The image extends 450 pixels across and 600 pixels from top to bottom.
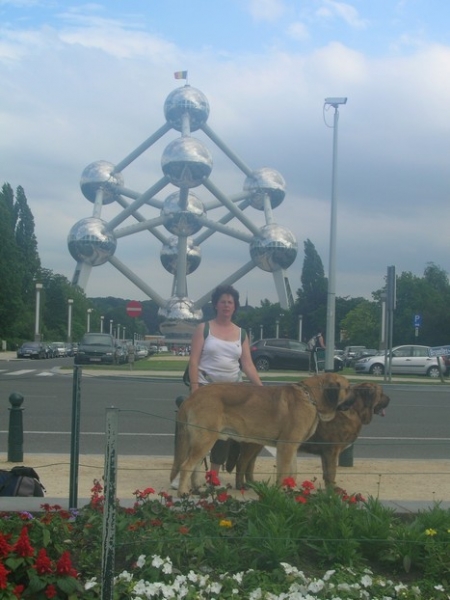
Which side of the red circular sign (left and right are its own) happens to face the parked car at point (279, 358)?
left

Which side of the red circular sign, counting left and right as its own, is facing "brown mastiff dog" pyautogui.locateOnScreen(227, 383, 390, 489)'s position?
front

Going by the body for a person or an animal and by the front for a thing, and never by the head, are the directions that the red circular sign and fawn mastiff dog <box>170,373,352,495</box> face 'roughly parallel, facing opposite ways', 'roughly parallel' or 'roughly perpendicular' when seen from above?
roughly perpendicular

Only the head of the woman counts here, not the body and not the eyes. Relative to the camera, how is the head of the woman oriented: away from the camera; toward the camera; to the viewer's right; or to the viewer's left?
toward the camera

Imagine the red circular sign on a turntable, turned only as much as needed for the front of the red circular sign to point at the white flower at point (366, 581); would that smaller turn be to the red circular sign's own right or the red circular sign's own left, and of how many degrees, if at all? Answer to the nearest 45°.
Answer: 0° — it already faces it

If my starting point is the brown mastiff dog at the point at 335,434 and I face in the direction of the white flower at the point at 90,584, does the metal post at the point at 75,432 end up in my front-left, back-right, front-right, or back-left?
front-right

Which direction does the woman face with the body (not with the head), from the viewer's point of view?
toward the camera

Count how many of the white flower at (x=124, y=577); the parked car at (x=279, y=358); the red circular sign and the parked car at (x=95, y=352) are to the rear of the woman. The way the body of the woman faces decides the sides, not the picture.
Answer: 3

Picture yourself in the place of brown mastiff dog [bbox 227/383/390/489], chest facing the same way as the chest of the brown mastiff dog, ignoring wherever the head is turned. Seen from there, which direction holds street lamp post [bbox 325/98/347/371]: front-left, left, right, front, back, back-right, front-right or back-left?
left

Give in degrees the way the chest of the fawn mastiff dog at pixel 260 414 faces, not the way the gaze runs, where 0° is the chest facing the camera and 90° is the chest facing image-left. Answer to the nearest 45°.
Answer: approximately 270°

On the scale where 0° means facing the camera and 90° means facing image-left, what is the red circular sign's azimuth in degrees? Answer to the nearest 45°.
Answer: approximately 0°

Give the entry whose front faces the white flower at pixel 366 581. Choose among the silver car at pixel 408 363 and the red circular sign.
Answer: the red circular sign

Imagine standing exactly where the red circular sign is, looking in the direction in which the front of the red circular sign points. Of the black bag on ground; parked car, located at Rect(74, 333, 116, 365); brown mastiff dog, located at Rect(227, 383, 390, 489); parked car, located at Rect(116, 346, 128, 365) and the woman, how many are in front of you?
3
